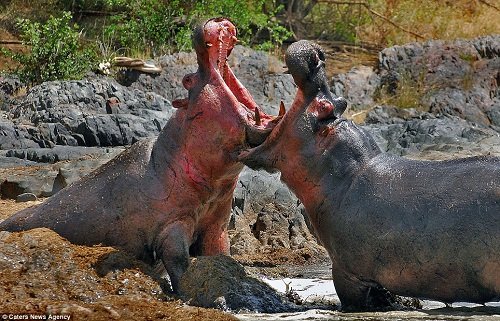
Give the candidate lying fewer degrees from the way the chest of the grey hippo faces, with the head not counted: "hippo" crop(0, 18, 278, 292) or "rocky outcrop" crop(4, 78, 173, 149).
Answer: the hippo

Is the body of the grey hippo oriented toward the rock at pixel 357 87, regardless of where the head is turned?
no

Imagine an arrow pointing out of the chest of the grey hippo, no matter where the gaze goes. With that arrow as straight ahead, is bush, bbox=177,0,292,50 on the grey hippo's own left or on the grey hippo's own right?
on the grey hippo's own right

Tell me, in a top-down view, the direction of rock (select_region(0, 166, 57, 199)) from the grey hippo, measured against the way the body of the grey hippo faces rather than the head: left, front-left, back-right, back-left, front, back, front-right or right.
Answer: front-right

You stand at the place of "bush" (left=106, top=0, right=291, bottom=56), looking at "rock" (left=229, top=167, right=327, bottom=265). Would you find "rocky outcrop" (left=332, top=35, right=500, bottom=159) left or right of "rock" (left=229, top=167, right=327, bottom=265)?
left

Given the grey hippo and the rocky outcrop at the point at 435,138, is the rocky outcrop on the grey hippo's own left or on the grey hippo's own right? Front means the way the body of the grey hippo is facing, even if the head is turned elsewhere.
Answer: on the grey hippo's own right

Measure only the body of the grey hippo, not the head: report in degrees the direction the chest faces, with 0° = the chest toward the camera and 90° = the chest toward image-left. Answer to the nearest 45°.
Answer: approximately 90°

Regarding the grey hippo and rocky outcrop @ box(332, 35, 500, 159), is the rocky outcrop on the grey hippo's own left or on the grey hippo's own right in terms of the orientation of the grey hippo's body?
on the grey hippo's own right

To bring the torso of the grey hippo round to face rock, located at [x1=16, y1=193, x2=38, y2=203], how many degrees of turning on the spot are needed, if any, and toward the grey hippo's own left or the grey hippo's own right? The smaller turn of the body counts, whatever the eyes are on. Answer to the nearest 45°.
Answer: approximately 45° to the grey hippo's own right

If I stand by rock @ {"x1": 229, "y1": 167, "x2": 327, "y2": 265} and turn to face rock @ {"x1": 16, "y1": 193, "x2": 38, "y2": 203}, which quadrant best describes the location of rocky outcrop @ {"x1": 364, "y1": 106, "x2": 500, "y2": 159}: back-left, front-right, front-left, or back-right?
back-right

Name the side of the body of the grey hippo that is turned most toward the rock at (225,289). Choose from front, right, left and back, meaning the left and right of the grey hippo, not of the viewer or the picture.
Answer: front
